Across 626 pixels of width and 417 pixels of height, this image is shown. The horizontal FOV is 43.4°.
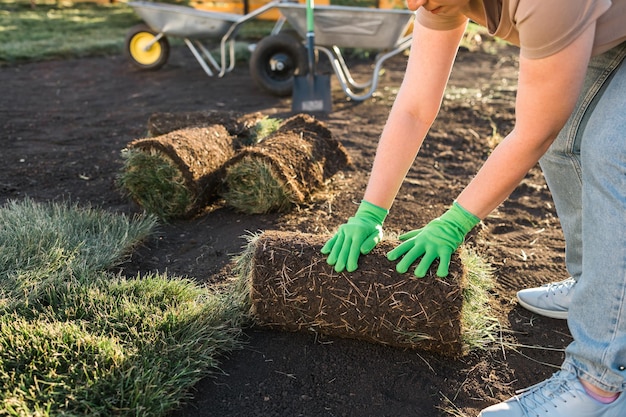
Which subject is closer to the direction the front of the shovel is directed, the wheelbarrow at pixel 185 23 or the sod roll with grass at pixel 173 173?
the sod roll with grass

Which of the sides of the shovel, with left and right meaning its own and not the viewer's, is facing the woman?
front

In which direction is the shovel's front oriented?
toward the camera

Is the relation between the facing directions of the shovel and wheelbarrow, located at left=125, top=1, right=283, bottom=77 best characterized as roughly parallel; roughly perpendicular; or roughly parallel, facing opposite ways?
roughly perpendicular

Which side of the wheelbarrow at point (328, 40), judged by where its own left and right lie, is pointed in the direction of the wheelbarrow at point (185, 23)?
front

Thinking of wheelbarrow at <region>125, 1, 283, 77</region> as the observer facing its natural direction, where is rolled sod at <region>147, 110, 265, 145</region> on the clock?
The rolled sod is roughly at 9 o'clock from the wheelbarrow.

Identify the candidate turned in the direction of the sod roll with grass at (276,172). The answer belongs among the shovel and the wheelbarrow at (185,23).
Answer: the shovel

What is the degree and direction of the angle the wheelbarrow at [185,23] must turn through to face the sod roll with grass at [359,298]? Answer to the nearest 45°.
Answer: approximately 90° to its left

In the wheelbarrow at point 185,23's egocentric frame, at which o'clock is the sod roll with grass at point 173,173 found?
The sod roll with grass is roughly at 9 o'clock from the wheelbarrow.

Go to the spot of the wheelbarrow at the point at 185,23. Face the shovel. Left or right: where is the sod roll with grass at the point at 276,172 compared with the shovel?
right

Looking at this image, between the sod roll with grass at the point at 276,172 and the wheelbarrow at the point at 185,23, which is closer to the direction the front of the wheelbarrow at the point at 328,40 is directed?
the wheelbarrow

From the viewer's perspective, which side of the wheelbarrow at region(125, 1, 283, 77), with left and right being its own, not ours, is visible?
left

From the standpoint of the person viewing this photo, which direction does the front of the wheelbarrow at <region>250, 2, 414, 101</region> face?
facing to the left of the viewer

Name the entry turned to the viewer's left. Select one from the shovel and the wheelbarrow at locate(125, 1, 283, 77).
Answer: the wheelbarrow
